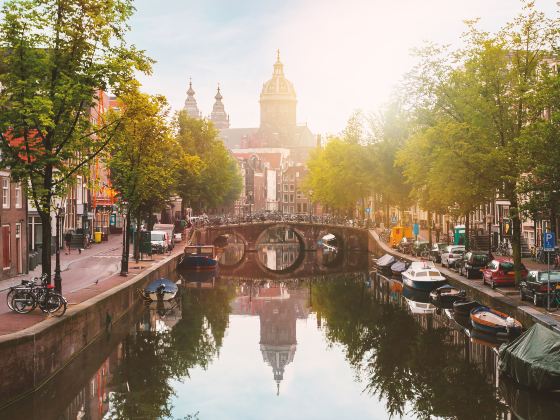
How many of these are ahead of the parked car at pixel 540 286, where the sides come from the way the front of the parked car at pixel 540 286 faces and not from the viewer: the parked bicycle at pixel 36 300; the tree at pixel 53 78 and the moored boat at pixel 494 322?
3

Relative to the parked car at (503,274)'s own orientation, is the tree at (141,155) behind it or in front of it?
in front

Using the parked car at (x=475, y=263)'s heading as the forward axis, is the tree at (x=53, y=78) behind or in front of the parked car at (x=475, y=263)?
in front

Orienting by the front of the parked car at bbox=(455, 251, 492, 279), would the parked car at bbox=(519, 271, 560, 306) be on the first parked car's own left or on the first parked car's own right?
on the first parked car's own left

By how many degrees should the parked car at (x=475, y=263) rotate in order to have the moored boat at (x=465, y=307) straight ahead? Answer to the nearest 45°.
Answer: approximately 45° to its left
